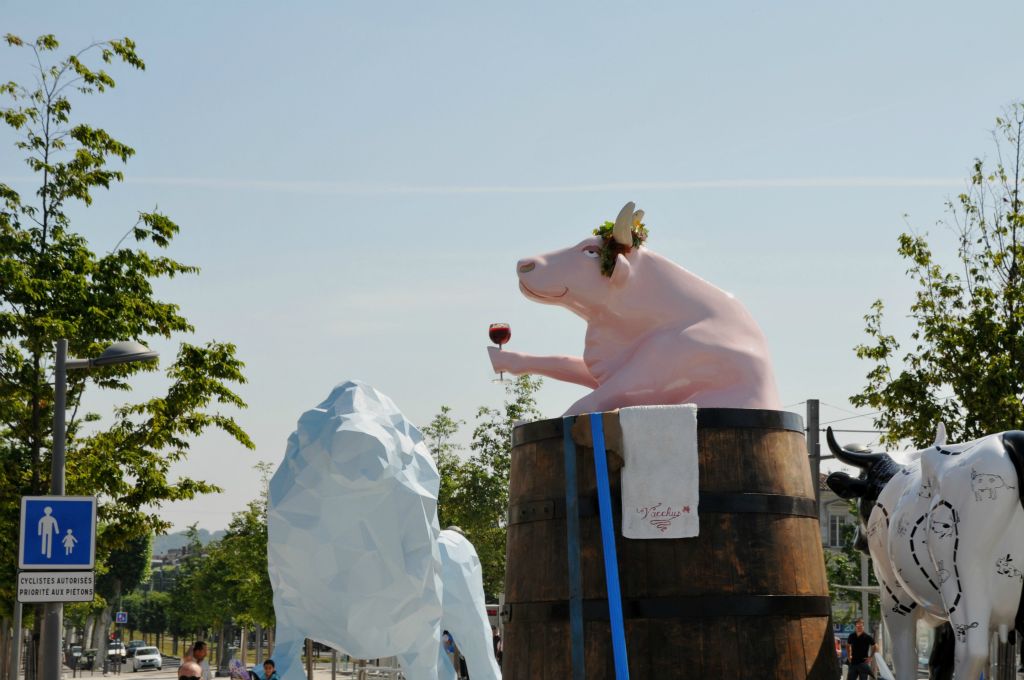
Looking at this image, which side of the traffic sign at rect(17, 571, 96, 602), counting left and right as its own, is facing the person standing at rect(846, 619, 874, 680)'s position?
left

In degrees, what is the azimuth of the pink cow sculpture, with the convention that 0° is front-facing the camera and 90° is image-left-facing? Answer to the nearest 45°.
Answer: approximately 90°

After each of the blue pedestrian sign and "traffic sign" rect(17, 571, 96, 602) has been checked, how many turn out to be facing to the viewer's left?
0

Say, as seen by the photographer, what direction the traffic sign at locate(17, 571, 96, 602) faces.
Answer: facing the viewer

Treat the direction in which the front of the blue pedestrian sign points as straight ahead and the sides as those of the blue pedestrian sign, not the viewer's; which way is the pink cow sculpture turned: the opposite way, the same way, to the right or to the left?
to the right

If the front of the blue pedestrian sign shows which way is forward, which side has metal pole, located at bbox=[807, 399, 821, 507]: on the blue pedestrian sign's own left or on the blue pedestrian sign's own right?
on the blue pedestrian sign's own left

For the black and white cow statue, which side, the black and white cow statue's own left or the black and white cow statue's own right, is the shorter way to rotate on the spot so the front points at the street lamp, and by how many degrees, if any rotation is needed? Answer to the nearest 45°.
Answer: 0° — it already faces it

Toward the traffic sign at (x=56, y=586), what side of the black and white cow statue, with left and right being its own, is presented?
front

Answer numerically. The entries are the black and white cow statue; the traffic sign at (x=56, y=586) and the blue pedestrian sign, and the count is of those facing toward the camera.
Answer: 2

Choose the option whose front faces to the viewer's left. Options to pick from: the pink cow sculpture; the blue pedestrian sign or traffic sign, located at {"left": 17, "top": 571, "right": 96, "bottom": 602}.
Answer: the pink cow sculpture

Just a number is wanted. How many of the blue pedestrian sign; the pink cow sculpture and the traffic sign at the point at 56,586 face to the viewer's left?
1
